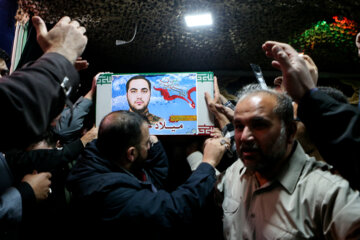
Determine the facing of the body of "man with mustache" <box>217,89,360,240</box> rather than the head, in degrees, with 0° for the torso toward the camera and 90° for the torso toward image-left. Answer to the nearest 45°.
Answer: approximately 45°

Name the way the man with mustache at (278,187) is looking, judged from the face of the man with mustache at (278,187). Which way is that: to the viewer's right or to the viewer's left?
to the viewer's left

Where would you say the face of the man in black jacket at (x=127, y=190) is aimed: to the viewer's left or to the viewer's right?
to the viewer's right

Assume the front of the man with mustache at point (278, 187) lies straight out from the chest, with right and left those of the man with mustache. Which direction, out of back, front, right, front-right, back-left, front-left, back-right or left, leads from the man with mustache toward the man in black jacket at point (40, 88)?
front
